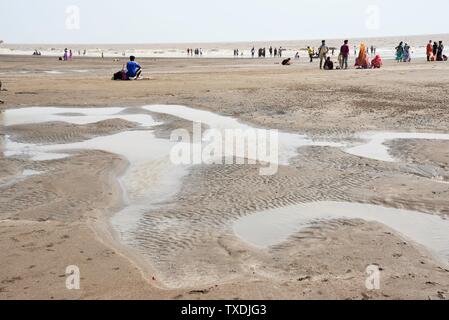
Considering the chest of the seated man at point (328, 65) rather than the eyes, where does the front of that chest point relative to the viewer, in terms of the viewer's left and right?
facing away from the viewer

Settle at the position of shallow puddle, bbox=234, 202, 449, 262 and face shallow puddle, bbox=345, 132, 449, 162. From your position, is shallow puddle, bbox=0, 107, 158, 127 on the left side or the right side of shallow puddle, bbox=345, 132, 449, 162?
left

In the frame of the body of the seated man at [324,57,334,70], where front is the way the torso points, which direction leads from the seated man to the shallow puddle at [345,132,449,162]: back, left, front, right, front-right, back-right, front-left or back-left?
back

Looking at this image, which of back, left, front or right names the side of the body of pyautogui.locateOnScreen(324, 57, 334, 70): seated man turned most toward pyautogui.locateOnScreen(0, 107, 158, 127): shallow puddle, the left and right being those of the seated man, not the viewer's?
back

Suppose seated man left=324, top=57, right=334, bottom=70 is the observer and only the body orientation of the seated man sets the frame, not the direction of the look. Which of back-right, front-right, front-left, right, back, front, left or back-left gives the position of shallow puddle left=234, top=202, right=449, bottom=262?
back

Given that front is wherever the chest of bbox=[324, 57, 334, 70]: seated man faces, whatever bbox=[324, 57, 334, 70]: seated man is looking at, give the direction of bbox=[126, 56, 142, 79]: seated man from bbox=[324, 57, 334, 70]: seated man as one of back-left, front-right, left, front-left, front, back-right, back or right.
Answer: back-left

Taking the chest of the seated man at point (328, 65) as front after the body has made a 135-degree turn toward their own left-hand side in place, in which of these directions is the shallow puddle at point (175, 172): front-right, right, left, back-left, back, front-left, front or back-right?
front-left
